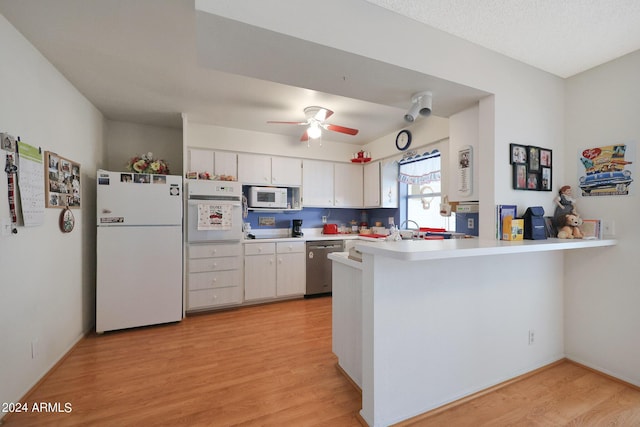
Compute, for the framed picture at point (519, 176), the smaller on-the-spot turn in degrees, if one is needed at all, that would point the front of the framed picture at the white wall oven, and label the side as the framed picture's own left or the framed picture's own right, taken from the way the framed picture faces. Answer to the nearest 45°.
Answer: approximately 135° to the framed picture's own right

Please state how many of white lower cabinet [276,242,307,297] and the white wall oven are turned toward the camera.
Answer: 2

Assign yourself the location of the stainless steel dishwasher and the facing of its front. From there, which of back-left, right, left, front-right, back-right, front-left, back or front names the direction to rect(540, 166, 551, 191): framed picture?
front-left

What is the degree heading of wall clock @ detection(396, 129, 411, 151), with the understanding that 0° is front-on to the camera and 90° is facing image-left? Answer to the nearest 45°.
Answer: approximately 45°

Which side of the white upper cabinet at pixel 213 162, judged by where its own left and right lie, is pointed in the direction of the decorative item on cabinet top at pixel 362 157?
left

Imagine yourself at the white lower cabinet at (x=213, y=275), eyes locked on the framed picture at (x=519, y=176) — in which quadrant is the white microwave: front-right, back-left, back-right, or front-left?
front-left

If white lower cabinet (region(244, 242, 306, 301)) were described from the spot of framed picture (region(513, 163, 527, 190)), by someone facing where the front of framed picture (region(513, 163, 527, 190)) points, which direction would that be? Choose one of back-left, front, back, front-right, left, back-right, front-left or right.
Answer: back-right

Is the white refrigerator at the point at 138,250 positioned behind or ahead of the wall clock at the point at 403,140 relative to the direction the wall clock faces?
ahead

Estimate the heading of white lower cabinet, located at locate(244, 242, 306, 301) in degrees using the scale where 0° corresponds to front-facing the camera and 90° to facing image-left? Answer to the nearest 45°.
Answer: approximately 0°

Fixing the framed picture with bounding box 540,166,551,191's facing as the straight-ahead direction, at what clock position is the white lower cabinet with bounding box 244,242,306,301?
The white lower cabinet is roughly at 4 o'clock from the framed picture.

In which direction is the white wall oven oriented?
toward the camera

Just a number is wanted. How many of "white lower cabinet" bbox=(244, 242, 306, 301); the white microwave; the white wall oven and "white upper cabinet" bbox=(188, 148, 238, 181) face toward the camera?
4

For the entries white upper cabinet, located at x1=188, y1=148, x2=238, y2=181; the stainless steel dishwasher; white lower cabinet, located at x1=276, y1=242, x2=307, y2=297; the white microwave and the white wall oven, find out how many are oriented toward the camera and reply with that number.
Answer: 5

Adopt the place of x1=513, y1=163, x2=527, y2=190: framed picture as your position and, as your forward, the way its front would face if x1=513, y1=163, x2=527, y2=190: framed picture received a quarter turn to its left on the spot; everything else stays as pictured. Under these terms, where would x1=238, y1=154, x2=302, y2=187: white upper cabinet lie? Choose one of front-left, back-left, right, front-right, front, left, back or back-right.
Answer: back-left

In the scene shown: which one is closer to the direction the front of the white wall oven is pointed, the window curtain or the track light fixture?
the track light fixture

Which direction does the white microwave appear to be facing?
toward the camera

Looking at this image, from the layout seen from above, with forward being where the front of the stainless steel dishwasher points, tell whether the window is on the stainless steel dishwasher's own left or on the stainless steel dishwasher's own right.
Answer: on the stainless steel dishwasher's own left

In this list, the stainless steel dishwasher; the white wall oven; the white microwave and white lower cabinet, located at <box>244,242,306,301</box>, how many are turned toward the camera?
4
